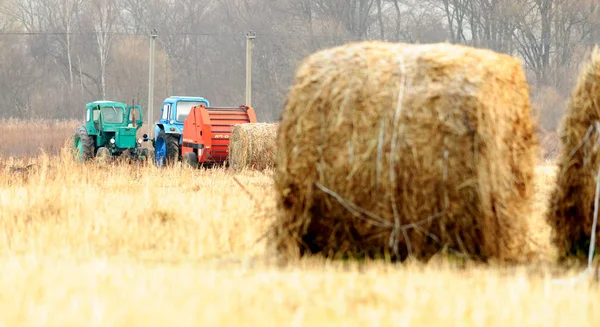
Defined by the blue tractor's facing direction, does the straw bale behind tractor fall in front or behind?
behind

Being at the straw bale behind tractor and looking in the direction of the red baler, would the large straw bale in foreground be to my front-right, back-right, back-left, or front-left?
back-left

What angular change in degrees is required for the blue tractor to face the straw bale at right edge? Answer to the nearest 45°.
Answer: approximately 135° to its left

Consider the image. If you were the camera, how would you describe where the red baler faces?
facing away from the viewer and to the left of the viewer

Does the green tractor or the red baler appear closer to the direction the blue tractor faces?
the green tractor

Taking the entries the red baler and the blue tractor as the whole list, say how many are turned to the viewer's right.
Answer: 0

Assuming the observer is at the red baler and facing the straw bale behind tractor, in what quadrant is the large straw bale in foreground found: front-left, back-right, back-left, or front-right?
front-right

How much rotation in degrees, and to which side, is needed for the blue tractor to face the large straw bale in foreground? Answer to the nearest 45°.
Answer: approximately 135° to its left

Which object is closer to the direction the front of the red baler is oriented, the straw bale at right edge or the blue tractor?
the blue tractor

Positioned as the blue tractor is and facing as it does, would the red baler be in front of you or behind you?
behind
